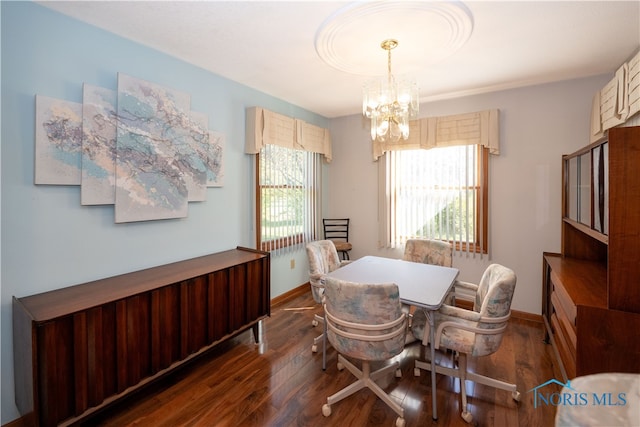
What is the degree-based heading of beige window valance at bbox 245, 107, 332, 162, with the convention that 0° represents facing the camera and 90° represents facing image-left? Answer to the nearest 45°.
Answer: approximately 315°

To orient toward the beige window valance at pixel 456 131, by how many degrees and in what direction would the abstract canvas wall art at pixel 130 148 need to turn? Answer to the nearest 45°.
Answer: approximately 45° to its left

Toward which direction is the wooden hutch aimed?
to the viewer's left

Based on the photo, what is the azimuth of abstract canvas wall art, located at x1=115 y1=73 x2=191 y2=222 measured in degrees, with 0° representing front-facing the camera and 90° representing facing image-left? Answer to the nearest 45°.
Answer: approximately 315°

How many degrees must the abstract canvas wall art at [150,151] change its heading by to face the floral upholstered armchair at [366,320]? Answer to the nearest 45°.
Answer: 0° — it already faces it

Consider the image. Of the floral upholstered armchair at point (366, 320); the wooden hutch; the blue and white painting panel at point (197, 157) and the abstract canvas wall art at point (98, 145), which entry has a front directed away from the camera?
the floral upholstered armchair

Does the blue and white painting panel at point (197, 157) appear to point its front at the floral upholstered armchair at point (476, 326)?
yes

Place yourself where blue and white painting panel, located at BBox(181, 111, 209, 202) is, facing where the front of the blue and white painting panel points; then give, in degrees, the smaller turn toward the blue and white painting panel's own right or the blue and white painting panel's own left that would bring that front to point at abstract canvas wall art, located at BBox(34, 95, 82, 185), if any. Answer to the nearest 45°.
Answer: approximately 90° to the blue and white painting panel's own right

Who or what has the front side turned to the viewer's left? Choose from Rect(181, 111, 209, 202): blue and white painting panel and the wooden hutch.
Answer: the wooden hutch

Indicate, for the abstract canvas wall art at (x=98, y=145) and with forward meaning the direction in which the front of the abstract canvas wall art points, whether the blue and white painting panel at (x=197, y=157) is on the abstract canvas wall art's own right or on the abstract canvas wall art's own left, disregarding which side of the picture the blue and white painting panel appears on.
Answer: on the abstract canvas wall art's own left

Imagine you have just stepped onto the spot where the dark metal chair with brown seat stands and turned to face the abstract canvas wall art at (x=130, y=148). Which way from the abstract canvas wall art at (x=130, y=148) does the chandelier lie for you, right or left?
left

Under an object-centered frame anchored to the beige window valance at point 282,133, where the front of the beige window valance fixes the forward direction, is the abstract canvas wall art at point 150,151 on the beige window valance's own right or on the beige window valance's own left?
on the beige window valance's own right
